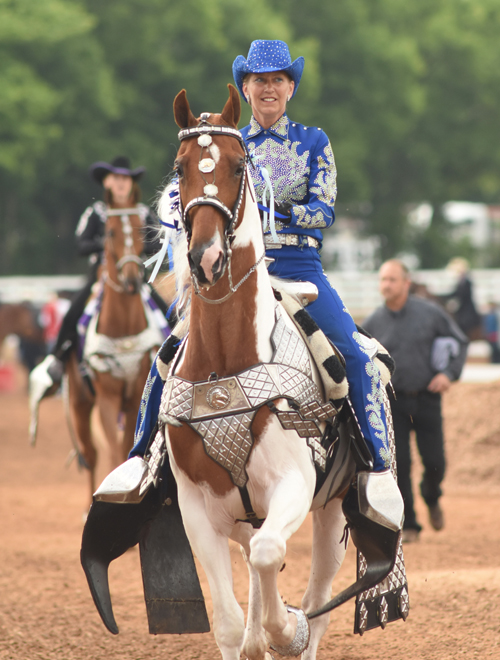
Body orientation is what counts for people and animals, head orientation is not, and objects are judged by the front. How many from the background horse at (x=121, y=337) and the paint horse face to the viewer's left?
0

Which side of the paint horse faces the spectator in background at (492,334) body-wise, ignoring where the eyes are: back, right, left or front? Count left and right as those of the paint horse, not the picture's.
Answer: back

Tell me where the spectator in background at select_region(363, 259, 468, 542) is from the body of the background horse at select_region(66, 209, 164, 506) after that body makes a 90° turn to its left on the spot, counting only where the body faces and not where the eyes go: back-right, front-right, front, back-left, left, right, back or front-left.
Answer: front

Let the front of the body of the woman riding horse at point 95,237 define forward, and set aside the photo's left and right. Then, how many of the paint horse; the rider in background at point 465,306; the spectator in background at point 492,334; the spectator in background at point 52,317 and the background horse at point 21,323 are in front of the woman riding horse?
1

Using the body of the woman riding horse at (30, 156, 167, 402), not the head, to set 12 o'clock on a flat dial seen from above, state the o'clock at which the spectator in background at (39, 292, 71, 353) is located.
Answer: The spectator in background is roughly at 6 o'clock from the woman riding horse.

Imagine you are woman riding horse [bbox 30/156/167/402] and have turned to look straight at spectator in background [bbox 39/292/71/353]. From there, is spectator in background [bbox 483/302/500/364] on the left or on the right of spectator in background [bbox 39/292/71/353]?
right

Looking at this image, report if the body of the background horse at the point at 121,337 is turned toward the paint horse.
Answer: yes

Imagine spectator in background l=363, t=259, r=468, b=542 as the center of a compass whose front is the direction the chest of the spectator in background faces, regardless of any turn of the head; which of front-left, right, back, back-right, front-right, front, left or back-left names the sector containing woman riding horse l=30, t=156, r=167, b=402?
front-right

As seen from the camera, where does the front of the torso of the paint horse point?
toward the camera

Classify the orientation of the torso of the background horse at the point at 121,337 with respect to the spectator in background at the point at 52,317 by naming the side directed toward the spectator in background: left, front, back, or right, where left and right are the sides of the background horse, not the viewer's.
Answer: back

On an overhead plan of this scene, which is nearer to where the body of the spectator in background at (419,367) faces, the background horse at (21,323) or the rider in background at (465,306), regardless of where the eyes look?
the background horse
